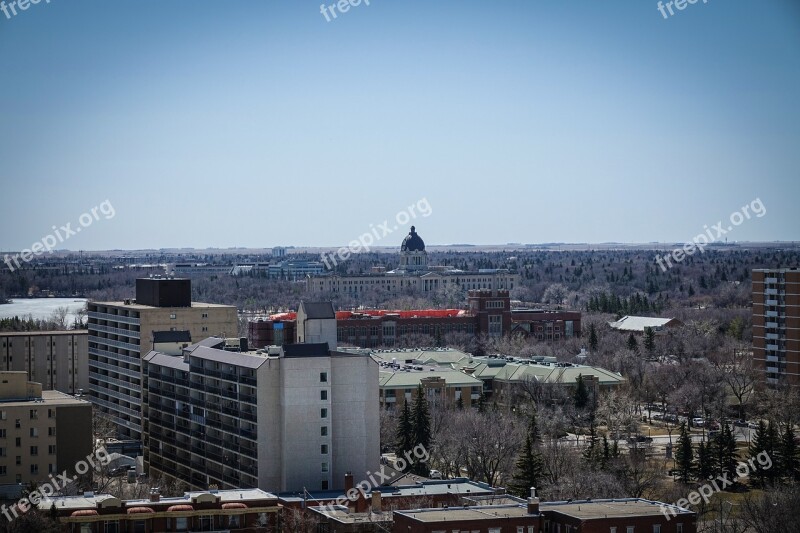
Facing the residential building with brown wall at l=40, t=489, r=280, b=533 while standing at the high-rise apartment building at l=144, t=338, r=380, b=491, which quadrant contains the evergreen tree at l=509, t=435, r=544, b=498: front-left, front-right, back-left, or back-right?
back-left

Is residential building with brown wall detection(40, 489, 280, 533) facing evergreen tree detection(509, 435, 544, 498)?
no

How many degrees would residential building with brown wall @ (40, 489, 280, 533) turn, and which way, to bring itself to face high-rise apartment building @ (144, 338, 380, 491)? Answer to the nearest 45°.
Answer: approximately 135° to its left

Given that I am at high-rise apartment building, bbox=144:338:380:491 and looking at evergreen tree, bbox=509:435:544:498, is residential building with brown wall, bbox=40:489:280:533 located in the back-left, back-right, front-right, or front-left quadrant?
back-right

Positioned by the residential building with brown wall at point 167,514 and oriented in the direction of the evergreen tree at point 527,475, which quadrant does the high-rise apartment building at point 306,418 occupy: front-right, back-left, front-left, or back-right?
front-left

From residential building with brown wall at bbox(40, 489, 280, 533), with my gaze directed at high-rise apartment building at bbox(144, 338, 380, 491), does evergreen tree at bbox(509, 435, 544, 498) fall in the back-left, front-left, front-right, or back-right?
front-right
